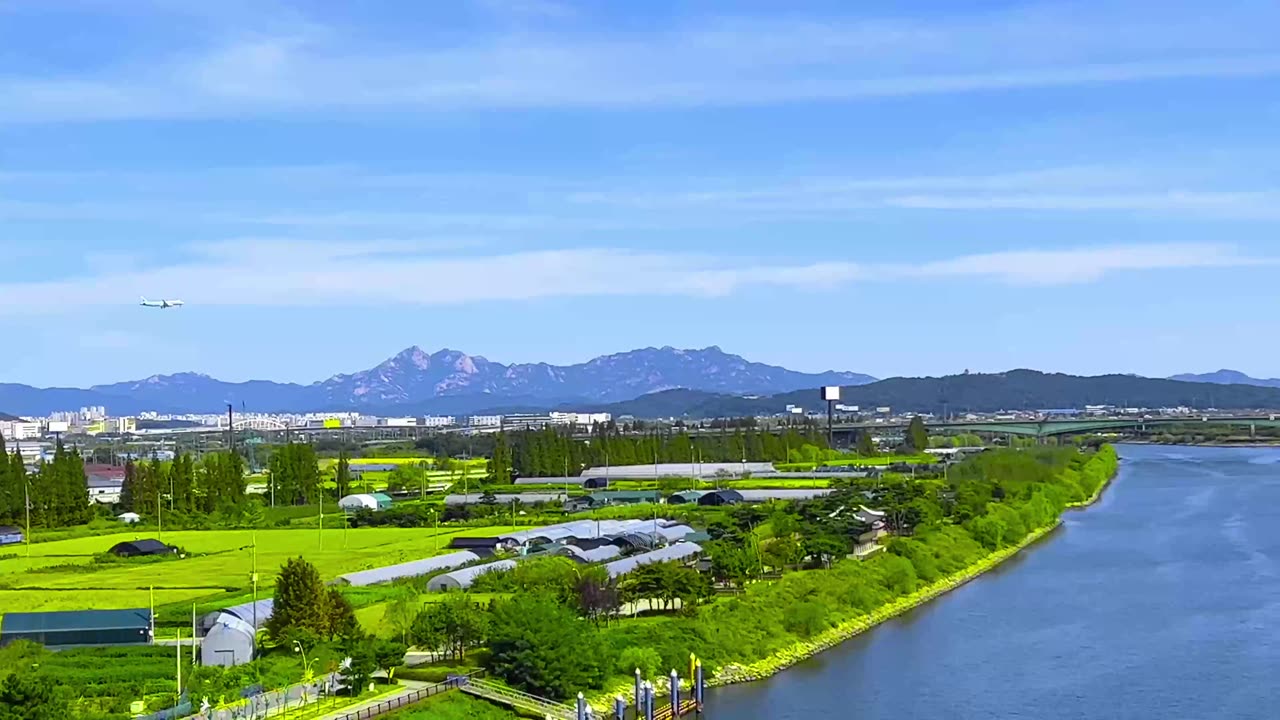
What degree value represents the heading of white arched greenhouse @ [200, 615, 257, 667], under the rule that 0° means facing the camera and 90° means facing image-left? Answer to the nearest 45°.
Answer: approximately 0°

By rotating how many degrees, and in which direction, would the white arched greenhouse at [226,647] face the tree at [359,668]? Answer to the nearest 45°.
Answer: approximately 45° to its left

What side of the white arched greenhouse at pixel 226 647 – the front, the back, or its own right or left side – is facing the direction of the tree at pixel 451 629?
left

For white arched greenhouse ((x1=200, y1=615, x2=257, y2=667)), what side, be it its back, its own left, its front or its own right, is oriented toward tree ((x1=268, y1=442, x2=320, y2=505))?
back

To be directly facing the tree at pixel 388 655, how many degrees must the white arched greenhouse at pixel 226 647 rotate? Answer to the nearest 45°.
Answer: approximately 45° to its left

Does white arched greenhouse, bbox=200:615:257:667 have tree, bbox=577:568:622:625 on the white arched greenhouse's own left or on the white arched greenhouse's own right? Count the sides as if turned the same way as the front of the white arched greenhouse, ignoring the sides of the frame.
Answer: on the white arched greenhouse's own left

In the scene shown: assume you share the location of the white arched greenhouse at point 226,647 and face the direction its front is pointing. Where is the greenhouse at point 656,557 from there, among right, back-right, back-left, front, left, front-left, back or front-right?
back-left

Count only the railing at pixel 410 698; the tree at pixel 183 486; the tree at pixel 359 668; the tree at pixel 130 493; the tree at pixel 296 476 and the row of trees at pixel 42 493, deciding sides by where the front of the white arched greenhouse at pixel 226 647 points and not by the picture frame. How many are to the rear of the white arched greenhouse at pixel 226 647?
4

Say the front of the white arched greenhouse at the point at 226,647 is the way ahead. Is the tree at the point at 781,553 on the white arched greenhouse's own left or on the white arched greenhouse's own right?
on the white arched greenhouse's own left

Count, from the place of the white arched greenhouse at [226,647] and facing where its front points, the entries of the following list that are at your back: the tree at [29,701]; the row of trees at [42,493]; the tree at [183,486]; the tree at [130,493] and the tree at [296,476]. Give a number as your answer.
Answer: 4

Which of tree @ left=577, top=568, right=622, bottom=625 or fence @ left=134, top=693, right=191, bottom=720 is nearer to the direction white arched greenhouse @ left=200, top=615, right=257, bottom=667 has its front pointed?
the fence

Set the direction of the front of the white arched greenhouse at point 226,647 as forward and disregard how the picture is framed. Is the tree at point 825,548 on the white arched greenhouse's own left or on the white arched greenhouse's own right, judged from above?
on the white arched greenhouse's own left

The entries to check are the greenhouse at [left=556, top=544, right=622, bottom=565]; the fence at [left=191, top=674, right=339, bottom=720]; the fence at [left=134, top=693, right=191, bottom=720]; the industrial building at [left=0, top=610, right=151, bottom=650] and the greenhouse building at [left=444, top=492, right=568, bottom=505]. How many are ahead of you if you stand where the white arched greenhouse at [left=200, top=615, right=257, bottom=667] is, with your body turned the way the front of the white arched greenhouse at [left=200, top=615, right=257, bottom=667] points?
2

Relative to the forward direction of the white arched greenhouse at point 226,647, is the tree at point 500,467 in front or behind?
behind

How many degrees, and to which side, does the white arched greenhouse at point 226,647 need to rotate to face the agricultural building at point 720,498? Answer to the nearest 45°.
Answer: approximately 135° to its left
